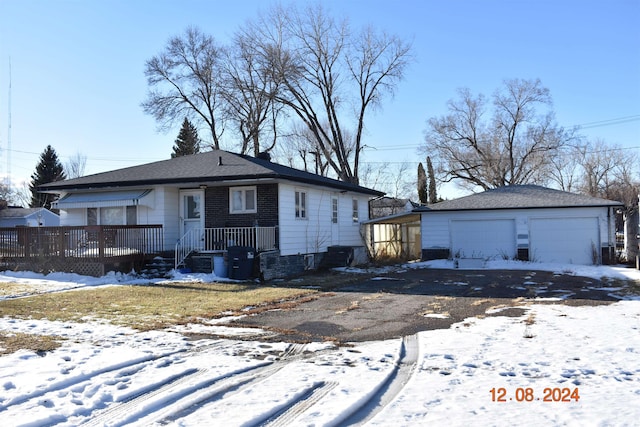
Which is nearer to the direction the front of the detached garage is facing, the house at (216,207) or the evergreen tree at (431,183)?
the house

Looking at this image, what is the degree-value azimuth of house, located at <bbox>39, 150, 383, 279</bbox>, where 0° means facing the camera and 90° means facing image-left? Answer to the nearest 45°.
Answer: approximately 45°

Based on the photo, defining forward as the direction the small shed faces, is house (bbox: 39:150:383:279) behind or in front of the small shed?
in front

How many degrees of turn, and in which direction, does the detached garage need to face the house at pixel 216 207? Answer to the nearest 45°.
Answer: approximately 45° to its right

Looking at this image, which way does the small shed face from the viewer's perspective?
toward the camera

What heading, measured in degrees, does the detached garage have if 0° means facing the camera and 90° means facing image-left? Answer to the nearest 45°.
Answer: approximately 0°

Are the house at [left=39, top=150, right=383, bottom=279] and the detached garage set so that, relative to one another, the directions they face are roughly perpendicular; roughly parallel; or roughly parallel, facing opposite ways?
roughly parallel

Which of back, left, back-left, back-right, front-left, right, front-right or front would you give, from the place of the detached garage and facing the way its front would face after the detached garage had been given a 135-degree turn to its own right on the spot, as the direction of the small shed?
front

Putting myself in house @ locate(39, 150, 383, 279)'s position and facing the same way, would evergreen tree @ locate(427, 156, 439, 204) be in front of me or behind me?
behind

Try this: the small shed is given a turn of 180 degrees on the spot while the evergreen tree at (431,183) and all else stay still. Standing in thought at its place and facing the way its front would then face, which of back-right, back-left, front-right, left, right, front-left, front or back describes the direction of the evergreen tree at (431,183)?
front

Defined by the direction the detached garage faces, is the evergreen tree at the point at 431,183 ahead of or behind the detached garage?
behind
